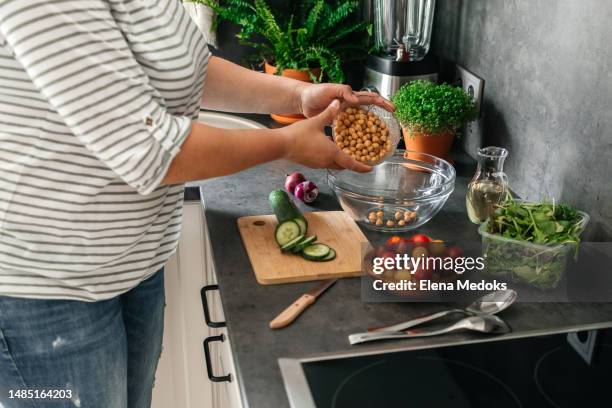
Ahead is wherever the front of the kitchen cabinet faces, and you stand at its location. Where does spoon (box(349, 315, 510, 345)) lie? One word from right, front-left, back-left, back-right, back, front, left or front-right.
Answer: back-left

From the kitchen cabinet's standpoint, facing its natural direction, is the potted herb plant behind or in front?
behind

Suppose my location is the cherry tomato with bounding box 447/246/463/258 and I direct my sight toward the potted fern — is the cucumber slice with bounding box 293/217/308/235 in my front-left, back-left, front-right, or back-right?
front-left

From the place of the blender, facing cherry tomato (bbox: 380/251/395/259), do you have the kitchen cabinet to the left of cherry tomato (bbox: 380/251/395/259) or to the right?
right

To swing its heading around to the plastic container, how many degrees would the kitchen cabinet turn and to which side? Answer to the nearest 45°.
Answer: approximately 135° to its left

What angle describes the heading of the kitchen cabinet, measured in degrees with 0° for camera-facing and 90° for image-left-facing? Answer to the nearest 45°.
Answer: approximately 90°

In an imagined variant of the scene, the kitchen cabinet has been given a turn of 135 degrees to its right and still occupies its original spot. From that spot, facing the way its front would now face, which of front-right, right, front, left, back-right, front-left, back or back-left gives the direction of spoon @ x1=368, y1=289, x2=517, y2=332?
right
